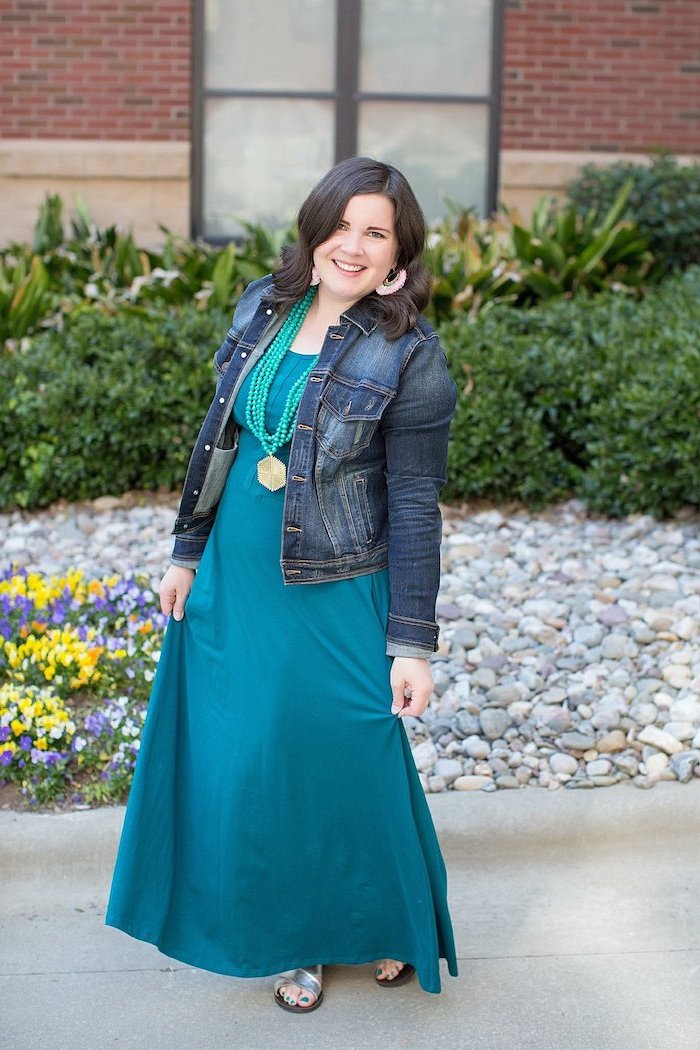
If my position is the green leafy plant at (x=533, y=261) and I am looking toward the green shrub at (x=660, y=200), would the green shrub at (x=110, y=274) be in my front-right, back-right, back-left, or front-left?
back-left

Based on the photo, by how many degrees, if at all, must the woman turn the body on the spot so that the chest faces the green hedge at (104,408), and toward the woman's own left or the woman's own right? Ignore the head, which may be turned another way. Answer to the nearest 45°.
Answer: approximately 135° to the woman's own right

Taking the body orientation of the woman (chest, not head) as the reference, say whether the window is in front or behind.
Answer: behind

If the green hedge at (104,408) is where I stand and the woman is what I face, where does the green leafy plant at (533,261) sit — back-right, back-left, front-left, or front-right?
back-left

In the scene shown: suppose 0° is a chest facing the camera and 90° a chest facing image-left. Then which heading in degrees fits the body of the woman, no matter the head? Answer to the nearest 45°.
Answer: approximately 45°

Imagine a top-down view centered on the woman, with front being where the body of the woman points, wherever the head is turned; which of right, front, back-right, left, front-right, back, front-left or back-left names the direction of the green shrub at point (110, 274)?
back-right

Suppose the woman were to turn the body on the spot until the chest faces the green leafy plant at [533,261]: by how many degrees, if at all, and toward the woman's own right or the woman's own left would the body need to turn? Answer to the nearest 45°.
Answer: approximately 135° to the woman's own right

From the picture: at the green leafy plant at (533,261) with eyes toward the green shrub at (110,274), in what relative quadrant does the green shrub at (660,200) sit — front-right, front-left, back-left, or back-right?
back-right
